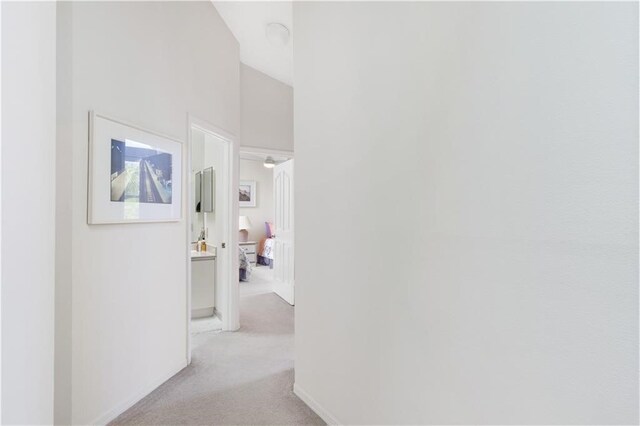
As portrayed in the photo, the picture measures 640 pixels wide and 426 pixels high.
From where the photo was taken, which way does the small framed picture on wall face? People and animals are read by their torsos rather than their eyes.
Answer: toward the camera

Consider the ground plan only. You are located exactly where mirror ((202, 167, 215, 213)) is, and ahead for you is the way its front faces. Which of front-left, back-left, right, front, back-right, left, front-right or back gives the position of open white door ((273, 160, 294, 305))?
back-left

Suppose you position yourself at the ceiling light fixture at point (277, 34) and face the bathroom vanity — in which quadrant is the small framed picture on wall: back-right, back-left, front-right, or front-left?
front-right

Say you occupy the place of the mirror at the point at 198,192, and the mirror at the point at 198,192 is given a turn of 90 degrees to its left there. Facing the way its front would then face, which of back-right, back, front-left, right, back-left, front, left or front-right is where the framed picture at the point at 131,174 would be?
back-right

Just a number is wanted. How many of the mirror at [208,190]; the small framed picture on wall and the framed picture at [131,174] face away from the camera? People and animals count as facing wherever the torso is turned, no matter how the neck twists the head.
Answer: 0

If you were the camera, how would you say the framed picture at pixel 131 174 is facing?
facing the viewer and to the right of the viewer

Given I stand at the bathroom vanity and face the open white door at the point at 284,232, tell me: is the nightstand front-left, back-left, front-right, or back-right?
front-left

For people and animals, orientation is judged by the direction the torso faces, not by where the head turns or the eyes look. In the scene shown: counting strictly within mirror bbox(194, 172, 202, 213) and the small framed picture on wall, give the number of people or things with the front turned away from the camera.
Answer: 0

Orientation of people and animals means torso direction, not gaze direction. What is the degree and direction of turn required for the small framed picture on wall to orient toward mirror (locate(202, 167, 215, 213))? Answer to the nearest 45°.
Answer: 0° — it already faces it

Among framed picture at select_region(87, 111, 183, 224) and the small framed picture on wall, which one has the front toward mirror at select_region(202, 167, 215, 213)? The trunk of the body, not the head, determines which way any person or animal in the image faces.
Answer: the small framed picture on wall

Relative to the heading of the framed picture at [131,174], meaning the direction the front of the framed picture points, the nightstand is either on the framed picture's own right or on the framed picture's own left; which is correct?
on the framed picture's own left
